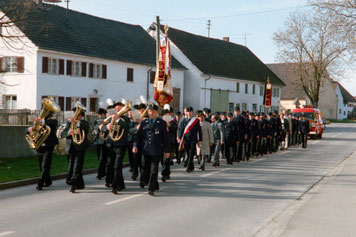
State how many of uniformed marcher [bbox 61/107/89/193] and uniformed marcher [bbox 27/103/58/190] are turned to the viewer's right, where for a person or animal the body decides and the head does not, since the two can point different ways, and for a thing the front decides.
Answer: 0

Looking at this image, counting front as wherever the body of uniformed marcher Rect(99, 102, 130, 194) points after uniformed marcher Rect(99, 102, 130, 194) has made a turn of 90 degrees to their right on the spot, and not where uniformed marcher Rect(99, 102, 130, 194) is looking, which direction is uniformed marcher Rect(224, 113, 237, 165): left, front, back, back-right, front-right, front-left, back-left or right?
right

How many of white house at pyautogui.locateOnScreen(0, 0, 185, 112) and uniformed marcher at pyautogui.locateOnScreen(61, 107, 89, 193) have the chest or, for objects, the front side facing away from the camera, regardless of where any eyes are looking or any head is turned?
0

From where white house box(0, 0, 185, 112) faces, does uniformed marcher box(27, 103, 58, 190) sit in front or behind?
in front

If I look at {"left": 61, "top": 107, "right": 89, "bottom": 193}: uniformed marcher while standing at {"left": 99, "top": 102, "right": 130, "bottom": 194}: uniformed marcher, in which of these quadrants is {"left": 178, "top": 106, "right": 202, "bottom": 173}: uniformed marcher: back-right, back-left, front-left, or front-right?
back-right

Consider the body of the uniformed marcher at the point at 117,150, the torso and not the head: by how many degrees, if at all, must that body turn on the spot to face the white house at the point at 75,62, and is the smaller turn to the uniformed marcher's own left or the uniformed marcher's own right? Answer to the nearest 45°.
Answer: approximately 135° to the uniformed marcher's own right

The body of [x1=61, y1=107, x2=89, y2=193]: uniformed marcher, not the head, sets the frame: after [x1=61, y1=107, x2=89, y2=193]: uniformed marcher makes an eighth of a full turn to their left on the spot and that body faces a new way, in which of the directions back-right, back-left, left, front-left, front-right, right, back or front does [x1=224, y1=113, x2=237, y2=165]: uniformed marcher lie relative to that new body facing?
back-left

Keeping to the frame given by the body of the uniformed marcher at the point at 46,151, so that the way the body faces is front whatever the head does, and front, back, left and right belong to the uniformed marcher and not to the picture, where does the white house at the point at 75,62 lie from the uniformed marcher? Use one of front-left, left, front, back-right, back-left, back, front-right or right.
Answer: back-right

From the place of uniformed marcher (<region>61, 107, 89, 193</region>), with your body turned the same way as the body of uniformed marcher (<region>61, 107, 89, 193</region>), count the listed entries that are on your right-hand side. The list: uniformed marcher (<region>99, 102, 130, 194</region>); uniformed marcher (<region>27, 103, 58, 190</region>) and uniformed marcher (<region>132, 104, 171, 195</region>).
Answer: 1
